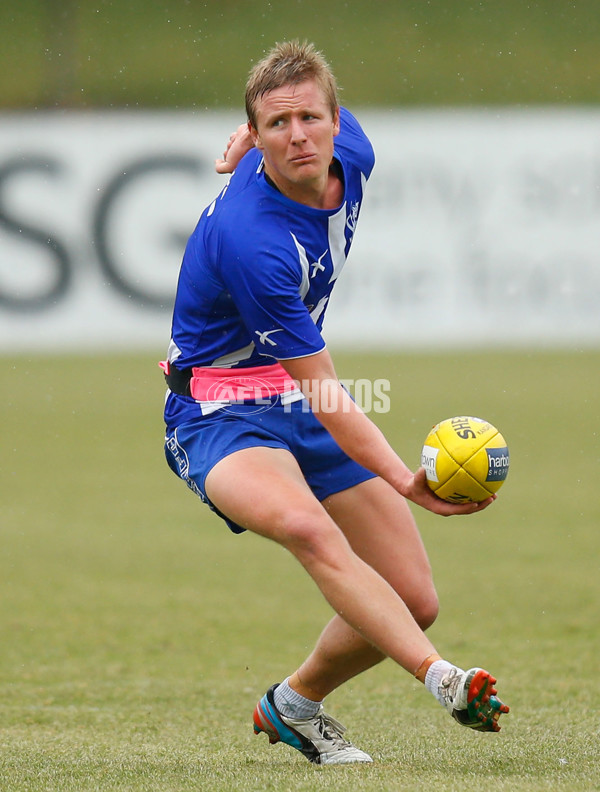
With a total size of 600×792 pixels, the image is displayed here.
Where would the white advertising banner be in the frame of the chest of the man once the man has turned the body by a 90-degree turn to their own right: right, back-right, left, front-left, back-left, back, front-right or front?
back-right

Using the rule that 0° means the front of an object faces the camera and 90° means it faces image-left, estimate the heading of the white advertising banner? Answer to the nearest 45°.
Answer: approximately 0°
